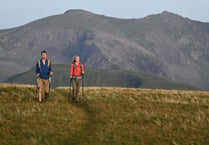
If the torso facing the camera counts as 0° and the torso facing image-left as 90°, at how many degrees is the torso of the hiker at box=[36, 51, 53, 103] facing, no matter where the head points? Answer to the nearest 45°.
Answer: approximately 0°
